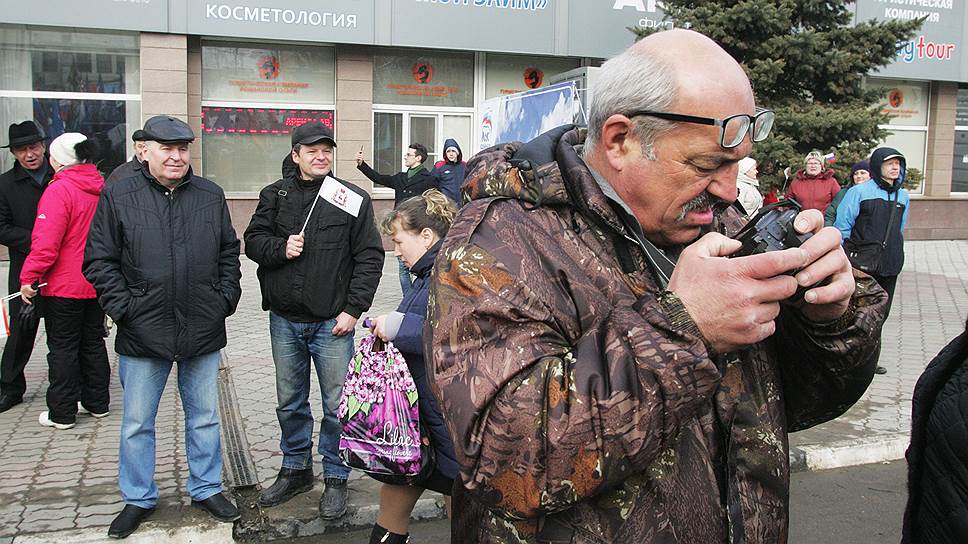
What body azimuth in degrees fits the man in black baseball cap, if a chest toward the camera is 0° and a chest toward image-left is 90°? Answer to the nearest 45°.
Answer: approximately 0°

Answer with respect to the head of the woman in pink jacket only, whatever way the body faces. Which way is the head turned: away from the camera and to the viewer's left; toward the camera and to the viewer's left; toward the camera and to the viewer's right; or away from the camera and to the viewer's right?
away from the camera and to the viewer's left

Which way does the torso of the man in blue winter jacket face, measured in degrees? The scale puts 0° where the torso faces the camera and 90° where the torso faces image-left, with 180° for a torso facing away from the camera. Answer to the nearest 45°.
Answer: approximately 315°

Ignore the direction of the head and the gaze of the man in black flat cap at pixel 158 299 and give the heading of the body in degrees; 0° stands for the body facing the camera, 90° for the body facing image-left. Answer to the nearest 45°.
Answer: approximately 0°

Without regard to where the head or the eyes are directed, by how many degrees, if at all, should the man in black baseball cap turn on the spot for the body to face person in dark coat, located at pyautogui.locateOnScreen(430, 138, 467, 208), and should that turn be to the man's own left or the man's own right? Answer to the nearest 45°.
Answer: approximately 180°

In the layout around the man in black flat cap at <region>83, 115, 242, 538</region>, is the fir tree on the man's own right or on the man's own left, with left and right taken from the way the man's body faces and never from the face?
on the man's own left

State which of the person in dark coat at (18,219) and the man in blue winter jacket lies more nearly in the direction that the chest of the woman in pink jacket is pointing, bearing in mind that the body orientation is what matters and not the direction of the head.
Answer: the person in dark coat
